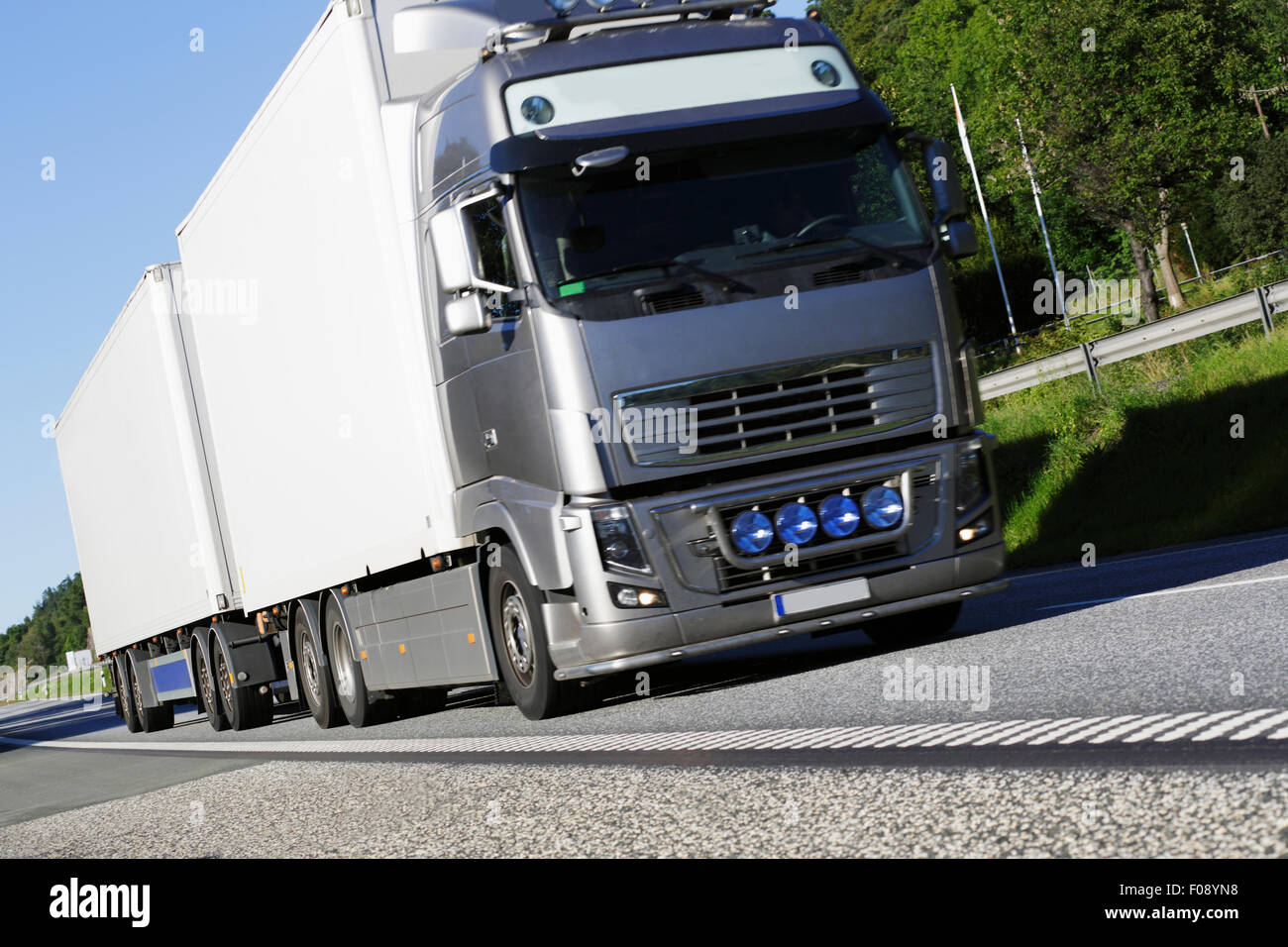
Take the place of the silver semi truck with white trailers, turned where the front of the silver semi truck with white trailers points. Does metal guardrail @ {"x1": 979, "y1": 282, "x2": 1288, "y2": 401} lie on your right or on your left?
on your left

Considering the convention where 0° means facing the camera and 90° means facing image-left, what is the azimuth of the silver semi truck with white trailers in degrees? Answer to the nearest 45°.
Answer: approximately 315°
